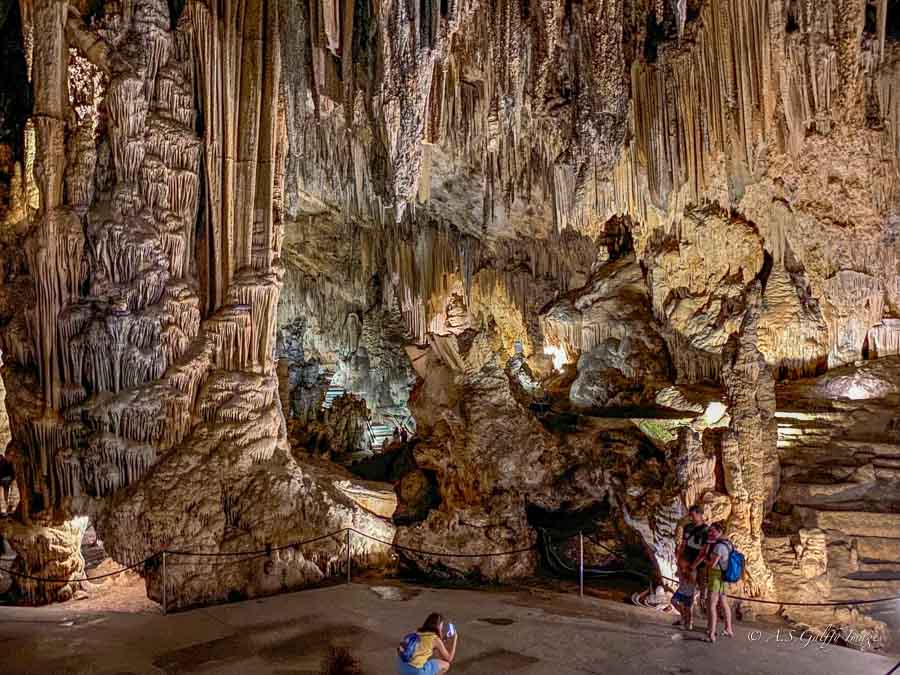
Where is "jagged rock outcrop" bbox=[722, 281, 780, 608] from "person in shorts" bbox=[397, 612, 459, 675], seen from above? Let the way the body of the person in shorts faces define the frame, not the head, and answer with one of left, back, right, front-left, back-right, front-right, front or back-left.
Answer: front

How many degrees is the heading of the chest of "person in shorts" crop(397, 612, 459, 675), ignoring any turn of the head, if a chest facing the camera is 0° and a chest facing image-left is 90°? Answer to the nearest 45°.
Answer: approximately 225°

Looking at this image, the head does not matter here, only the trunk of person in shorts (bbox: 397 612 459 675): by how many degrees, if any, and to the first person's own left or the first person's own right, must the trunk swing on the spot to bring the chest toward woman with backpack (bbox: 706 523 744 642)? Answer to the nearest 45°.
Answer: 0° — they already face them

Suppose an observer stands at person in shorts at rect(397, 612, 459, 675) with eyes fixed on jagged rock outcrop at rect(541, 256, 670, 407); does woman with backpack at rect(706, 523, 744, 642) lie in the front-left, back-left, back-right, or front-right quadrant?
front-right

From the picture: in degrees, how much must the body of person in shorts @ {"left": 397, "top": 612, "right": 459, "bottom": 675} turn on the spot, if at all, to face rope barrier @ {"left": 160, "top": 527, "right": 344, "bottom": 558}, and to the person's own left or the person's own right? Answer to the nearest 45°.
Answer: approximately 45° to the person's own left

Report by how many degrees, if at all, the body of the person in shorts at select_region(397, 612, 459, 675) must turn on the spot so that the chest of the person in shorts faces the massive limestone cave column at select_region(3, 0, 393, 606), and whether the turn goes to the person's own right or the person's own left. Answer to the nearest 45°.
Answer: approximately 90° to the person's own left

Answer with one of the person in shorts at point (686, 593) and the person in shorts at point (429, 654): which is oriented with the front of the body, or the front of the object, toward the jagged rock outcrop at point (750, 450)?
the person in shorts at point (429, 654)

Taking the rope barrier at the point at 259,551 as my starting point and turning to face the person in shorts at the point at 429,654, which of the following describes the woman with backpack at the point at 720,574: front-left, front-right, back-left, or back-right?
front-left
